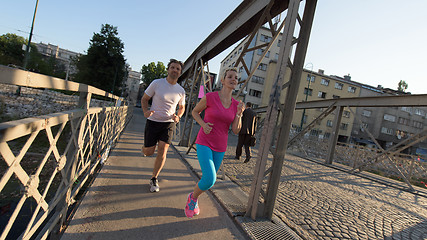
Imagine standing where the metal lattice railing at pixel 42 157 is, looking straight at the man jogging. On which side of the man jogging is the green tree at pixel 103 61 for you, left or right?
left

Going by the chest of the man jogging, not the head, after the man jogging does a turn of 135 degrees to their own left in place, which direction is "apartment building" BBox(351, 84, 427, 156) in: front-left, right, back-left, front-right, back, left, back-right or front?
front

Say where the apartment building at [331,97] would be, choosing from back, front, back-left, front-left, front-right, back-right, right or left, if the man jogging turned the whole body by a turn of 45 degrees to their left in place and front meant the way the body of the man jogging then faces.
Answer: left

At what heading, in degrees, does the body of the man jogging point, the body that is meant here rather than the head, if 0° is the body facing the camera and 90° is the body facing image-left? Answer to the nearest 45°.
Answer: approximately 0°

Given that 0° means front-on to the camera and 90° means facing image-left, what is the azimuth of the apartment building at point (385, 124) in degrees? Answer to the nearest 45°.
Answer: approximately 0°

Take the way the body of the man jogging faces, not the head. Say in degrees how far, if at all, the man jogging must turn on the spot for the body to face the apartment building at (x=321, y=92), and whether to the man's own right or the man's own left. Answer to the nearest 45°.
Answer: approximately 135° to the man's own left

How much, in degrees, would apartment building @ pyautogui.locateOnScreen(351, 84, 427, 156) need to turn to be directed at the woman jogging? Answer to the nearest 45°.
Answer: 0° — it already faces them
